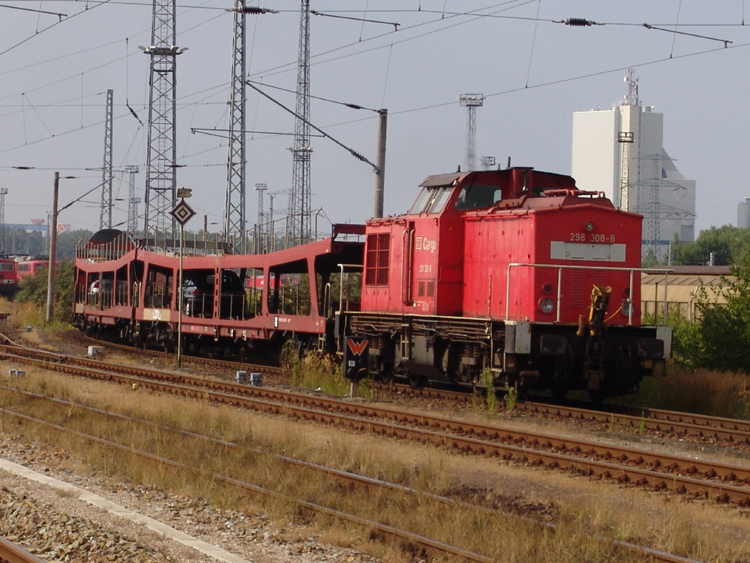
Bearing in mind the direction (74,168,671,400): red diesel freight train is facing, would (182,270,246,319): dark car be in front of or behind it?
behind

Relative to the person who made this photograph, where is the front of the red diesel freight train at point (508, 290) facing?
facing the viewer and to the right of the viewer
